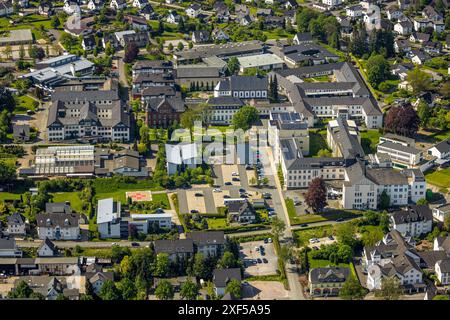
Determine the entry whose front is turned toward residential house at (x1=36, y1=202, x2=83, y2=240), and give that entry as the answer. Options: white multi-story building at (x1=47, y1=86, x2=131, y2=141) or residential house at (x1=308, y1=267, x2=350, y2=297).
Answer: the white multi-story building

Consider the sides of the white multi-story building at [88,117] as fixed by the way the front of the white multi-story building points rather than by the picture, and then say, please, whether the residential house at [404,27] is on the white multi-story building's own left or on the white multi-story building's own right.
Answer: on the white multi-story building's own left

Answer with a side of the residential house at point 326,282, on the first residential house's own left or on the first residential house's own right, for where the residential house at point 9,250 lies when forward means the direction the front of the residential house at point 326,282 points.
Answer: on the first residential house's own right

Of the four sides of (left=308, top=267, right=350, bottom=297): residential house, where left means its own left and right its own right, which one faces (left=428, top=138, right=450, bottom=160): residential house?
back

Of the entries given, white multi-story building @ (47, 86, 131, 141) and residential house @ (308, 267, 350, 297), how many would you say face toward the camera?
2

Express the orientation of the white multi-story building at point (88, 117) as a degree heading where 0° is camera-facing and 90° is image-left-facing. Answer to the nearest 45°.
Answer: approximately 0°

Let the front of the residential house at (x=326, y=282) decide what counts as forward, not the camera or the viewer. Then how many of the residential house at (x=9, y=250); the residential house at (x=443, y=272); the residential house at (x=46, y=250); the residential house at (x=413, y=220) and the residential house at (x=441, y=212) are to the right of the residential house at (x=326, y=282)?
2

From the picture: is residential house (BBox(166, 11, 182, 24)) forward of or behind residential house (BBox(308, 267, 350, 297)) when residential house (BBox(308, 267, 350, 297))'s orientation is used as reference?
behind

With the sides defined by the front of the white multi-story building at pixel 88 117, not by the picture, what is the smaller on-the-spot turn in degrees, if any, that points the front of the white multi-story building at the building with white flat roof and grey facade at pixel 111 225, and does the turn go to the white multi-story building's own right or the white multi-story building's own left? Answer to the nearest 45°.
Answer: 0° — it already faces it

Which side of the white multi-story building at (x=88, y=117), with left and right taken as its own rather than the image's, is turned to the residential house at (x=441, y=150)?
left

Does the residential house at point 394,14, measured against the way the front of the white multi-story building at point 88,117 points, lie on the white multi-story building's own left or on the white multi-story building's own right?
on the white multi-story building's own left

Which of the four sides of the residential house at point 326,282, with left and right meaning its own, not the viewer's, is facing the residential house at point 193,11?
back

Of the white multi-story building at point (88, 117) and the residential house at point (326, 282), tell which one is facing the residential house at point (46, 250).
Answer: the white multi-story building

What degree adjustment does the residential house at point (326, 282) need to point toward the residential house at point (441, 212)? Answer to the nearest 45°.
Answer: approximately 135° to its left

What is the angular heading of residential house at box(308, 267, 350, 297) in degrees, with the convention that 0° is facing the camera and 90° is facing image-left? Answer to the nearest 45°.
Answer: approximately 0°

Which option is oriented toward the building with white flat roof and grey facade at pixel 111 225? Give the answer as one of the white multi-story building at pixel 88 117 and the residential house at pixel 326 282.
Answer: the white multi-story building
